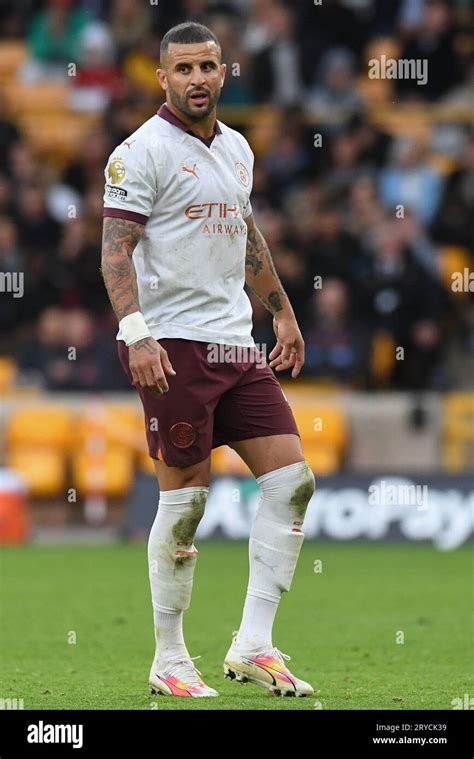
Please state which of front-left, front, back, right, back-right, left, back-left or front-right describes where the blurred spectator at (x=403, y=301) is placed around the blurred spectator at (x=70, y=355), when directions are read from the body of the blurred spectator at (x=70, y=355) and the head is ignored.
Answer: left

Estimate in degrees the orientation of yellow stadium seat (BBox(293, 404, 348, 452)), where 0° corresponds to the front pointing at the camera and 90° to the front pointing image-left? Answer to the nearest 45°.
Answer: approximately 0°

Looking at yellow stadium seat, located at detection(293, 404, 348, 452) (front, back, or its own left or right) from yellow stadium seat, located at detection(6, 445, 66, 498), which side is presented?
right

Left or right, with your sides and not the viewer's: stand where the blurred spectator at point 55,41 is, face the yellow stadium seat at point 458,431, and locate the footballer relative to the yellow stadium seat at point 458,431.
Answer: right

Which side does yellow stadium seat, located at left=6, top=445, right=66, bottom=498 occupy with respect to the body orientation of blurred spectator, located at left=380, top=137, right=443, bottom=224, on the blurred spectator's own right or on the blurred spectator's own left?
on the blurred spectator's own right

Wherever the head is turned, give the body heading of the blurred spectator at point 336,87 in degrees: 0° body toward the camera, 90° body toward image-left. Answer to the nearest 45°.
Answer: approximately 0°

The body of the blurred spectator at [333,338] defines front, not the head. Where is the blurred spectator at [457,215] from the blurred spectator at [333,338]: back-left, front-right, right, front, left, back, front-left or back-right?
back-left

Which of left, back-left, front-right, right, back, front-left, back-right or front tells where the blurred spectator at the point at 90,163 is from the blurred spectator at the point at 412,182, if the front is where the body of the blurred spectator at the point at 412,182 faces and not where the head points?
right

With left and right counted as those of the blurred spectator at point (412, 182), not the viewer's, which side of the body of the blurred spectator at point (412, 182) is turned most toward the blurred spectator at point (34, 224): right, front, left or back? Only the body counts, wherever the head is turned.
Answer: right

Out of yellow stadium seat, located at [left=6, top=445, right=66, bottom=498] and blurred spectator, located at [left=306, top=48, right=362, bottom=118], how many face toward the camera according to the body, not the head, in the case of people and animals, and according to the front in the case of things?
2

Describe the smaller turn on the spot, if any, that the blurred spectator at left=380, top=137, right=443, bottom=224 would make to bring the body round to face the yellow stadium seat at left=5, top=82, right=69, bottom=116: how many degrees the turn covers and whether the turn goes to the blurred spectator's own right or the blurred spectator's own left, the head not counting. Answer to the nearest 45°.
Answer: approximately 90° to the blurred spectator's own right
